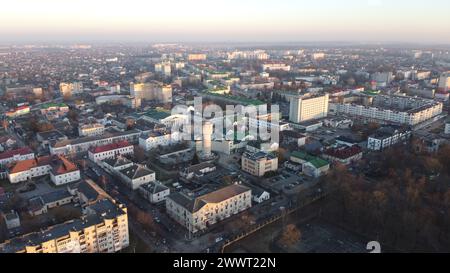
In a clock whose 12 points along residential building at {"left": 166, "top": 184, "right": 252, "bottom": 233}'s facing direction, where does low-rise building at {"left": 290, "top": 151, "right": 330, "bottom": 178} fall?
The low-rise building is roughly at 9 o'clock from the residential building.

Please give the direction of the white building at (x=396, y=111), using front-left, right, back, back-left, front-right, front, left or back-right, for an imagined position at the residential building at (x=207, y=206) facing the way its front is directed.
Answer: left

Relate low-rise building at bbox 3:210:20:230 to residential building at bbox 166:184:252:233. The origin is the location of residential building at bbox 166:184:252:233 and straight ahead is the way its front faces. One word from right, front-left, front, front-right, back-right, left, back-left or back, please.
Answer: back-right

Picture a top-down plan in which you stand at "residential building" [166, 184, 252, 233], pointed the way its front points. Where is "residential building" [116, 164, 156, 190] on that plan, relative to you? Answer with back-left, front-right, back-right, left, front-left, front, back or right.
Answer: back

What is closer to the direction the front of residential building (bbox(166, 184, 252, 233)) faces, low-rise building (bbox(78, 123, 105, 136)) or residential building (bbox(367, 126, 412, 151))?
the residential building

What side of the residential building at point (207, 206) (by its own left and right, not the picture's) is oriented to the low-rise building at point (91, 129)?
back

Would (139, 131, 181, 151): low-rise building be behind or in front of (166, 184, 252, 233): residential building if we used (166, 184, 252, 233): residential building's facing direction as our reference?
behind

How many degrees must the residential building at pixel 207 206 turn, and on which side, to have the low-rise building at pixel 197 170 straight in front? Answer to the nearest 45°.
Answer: approximately 135° to its left

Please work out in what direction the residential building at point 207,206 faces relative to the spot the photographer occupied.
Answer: facing the viewer and to the right of the viewer
